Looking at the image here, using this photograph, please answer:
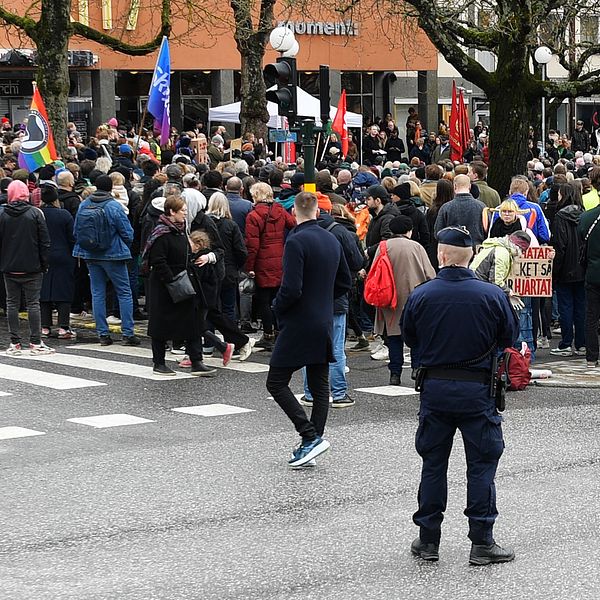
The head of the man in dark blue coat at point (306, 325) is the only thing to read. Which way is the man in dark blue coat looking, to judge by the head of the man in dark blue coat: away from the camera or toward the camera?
away from the camera

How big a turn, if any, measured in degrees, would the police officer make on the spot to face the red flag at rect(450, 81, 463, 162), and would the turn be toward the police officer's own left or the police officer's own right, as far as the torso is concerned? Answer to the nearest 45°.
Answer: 0° — they already face it

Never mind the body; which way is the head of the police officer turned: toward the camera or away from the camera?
away from the camera

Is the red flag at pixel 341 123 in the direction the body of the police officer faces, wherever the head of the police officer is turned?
yes

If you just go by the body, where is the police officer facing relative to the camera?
away from the camera

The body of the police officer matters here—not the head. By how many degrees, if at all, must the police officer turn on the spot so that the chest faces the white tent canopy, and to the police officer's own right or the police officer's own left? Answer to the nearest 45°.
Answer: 0° — they already face it

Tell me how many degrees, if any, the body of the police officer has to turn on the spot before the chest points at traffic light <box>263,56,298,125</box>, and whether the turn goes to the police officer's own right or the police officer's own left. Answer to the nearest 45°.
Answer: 0° — they already face it

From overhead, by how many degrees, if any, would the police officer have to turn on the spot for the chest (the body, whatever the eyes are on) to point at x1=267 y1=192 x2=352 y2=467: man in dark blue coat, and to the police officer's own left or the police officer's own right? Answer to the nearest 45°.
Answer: approximately 45° to the police officer's own left

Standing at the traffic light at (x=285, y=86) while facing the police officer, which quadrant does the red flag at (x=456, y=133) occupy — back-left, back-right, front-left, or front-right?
back-left

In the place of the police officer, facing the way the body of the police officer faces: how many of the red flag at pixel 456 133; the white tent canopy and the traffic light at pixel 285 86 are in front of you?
3

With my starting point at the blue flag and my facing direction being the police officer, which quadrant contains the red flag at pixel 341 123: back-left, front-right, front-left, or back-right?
back-left
